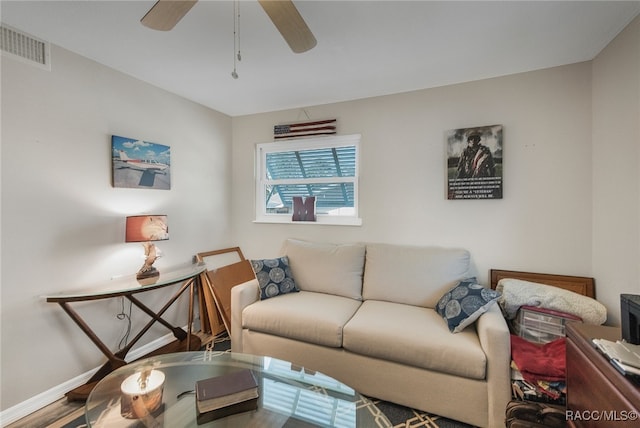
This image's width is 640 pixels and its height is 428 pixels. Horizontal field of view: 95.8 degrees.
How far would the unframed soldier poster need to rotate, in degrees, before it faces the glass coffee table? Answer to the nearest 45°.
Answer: approximately 45° to its right

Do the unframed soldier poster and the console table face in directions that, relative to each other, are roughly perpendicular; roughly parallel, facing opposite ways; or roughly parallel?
roughly perpendicular

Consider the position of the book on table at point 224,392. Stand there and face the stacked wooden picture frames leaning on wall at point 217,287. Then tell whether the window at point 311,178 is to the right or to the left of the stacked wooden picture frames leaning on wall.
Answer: right

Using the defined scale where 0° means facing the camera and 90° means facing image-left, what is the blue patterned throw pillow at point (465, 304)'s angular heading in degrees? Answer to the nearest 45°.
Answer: approximately 45°

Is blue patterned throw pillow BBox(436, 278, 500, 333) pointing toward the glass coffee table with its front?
yes

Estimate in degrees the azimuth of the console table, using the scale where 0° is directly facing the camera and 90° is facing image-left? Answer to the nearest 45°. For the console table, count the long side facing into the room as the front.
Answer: approximately 315°

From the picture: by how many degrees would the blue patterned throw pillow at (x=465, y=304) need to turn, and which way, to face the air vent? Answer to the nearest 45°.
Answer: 0° — it already faces it

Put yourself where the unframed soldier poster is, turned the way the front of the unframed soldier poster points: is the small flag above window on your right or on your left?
on your right

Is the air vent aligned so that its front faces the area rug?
yes

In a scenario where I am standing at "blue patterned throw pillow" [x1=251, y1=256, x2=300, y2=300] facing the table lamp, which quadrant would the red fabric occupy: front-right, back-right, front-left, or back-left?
back-left

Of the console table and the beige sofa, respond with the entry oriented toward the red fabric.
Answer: the console table
